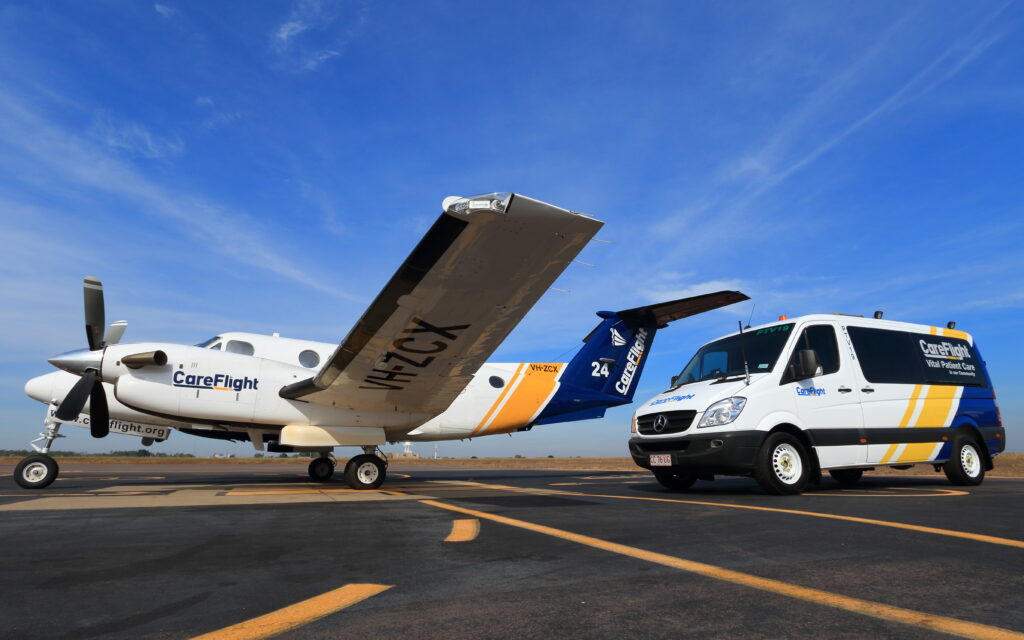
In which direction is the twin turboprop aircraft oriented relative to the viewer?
to the viewer's left

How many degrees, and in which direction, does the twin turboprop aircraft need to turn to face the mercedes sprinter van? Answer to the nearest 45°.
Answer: approximately 135° to its left

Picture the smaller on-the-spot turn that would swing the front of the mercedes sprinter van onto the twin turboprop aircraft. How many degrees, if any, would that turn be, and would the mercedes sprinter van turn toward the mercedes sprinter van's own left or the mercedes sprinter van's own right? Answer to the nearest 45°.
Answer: approximately 45° to the mercedes sprinter van's own right

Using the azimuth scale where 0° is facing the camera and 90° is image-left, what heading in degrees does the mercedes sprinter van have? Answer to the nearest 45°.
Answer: approximately 45°
